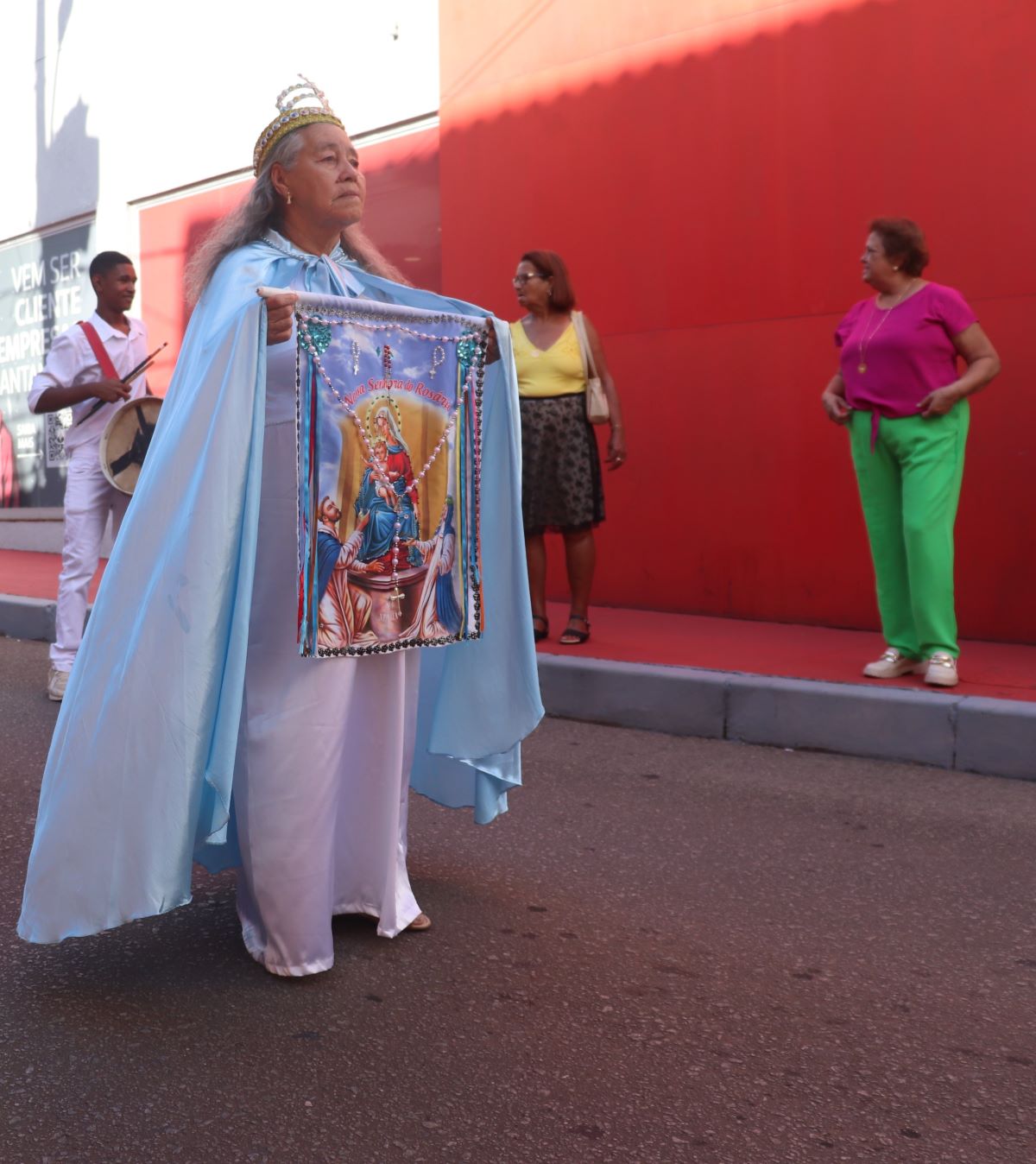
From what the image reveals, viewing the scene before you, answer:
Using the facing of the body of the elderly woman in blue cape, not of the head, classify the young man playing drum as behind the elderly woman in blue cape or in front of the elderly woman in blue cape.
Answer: behind

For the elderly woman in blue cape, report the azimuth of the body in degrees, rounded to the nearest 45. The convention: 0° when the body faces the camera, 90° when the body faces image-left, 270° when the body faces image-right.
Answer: approximately 315°

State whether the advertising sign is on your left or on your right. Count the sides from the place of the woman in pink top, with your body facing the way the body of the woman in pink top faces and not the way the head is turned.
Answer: on your right

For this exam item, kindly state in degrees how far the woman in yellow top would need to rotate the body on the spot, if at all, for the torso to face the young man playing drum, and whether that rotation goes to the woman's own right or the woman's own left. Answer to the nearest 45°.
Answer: approximately 45° to the woman's own right

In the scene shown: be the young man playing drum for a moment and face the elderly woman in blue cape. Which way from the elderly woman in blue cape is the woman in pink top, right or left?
left
